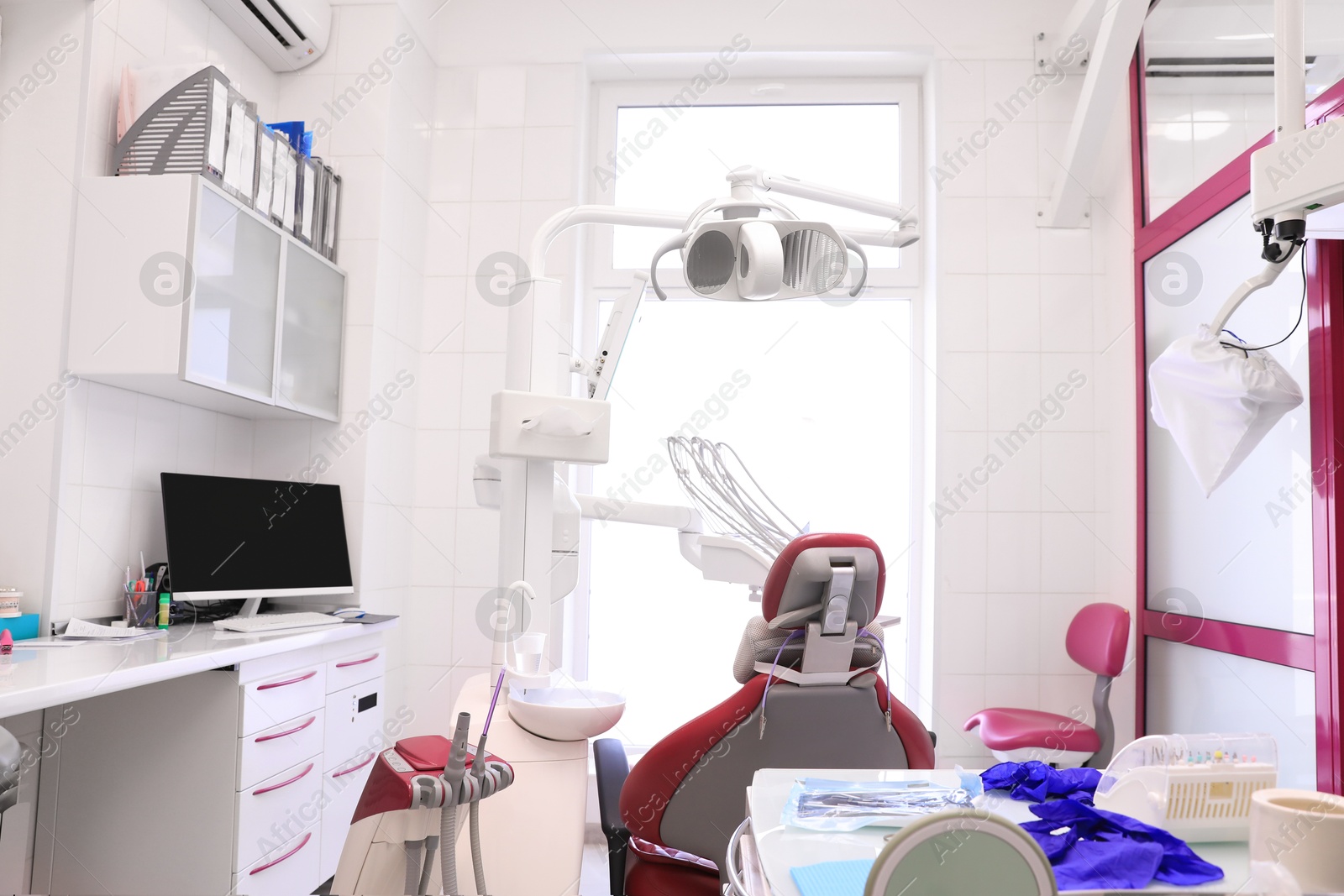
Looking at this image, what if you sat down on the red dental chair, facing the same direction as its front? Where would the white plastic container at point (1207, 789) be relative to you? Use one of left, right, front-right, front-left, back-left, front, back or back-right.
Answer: back

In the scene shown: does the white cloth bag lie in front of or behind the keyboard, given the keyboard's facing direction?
in front

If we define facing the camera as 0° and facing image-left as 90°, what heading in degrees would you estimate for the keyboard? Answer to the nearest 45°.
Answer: approximately 315°

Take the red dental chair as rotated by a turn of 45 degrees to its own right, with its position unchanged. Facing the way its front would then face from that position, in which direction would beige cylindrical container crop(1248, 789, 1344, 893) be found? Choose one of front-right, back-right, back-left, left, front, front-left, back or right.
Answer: back-right

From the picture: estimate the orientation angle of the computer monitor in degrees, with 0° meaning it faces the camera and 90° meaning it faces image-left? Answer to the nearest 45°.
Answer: approximately 315°

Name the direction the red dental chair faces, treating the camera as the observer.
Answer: facing away from the viewer and to the left of the viewer

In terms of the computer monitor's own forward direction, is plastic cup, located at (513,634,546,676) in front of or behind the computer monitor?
in front

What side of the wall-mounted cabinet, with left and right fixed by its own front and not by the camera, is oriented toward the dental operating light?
front

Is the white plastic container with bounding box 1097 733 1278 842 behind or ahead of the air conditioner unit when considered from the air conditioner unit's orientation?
ahead
